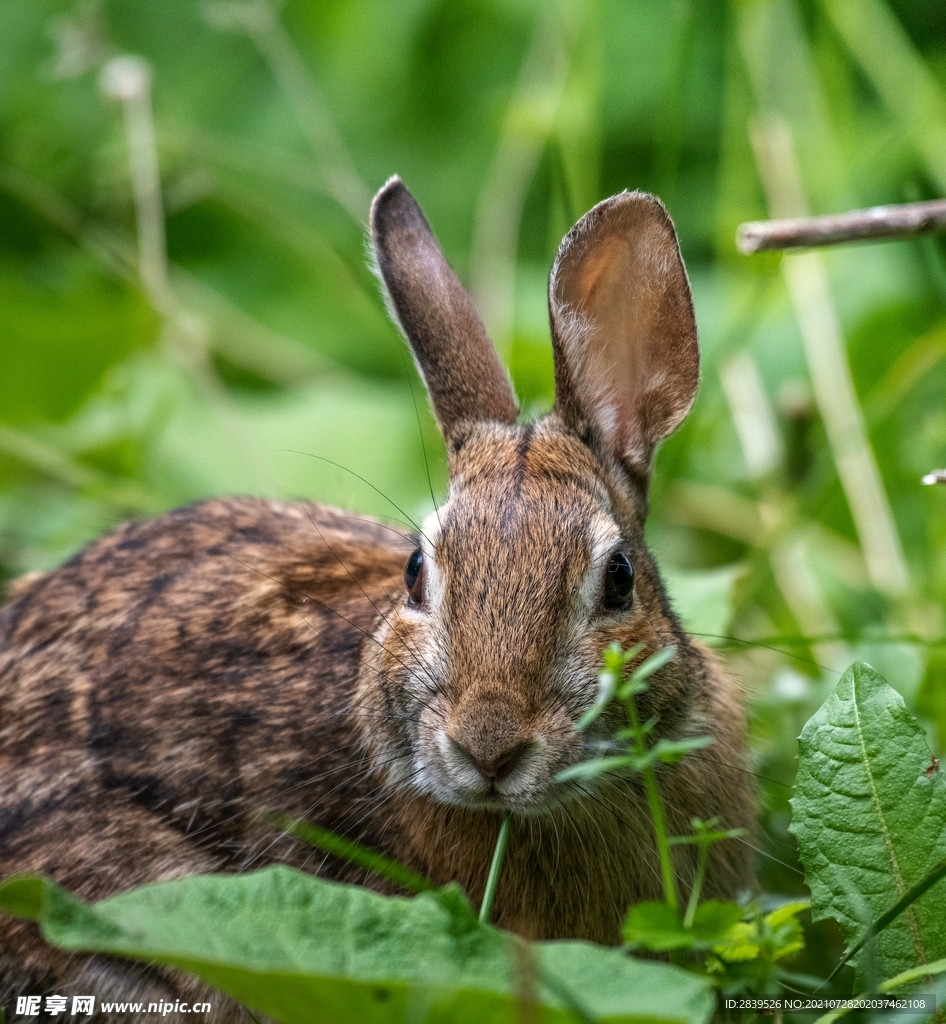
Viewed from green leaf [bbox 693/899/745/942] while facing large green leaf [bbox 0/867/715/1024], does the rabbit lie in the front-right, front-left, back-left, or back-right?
front-right

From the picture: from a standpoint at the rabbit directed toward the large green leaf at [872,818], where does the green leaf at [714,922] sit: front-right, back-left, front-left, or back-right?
front-right

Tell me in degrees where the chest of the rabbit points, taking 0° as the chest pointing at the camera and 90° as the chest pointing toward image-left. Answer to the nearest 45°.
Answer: approximately 315°

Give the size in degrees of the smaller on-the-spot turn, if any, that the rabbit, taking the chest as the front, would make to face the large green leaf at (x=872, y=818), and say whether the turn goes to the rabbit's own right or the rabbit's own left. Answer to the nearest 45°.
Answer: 0° — it already faces it

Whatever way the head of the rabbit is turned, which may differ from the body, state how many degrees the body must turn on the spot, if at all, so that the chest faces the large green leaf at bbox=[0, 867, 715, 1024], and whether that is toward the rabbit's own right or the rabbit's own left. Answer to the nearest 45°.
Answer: approximately 45° to the rabbit's own right

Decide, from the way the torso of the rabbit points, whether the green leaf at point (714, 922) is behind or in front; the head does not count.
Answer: in front
